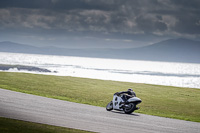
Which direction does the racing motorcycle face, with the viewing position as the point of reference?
facing away from the viewer and to the left of the viewer
